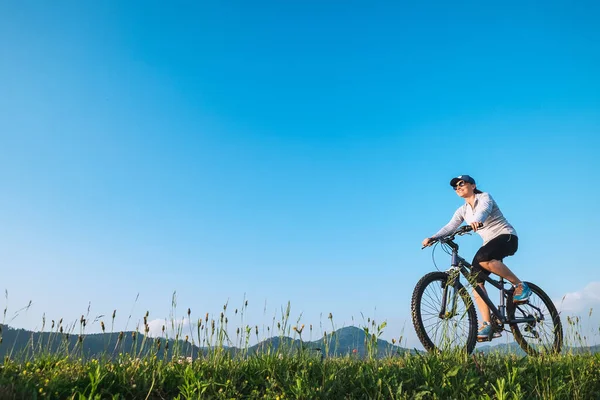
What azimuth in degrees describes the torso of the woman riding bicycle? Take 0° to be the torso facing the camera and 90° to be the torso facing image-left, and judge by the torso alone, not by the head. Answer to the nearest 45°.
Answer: approximately 45°
